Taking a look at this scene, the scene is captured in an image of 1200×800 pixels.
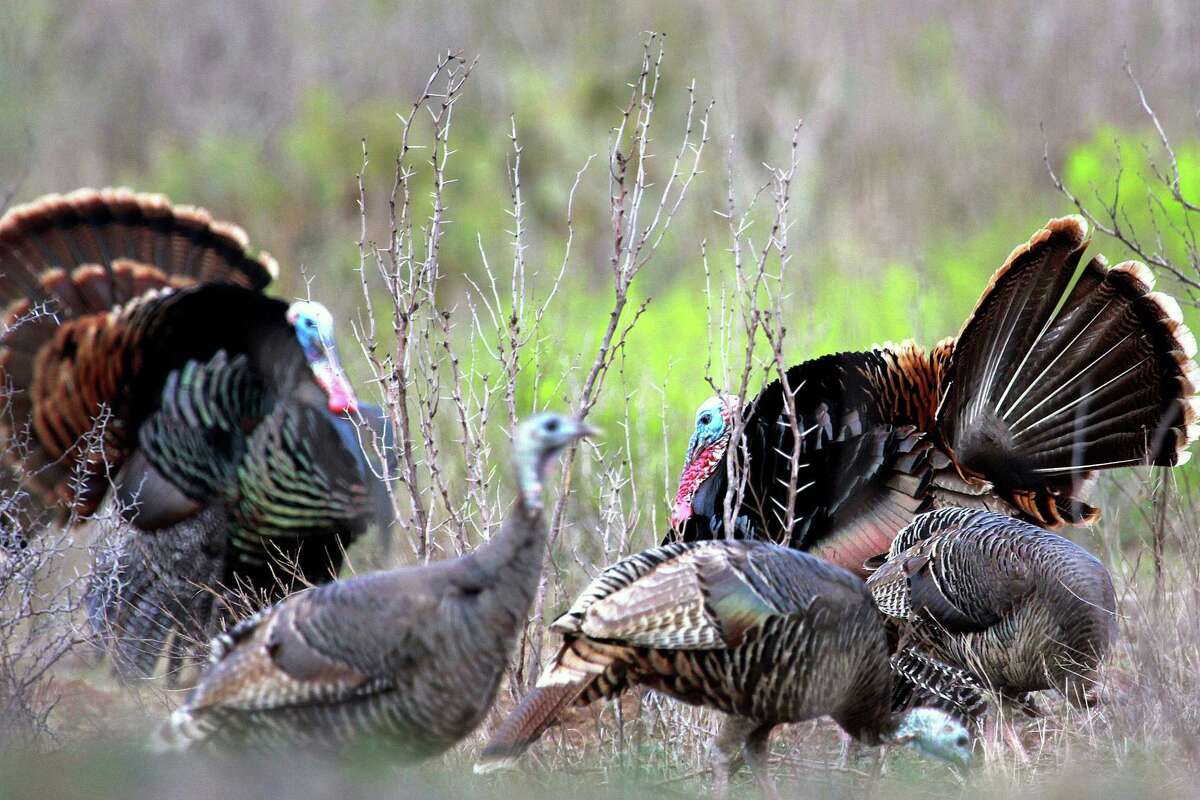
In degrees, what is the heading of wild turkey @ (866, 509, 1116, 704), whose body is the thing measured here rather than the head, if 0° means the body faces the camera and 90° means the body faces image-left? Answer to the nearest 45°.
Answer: approximately 270°

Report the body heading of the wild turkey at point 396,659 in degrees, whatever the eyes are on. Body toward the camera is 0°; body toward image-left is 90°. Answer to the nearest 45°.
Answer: approximately 270°

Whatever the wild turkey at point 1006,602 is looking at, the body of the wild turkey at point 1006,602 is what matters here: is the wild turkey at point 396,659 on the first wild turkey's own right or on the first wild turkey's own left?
on the first wild turkey's own right

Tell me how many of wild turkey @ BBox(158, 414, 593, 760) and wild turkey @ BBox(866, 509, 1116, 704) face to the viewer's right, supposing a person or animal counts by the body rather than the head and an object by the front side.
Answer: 2

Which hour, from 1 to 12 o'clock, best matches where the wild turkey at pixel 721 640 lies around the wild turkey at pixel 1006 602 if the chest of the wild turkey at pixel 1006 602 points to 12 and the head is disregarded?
the wild turkey at pixel 721 640 is roughly at 4 o'clock from the wild turkey at pixel 1006 602.

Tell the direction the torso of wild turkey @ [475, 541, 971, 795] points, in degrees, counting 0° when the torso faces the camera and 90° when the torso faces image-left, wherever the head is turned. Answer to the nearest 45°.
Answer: approximately 270°

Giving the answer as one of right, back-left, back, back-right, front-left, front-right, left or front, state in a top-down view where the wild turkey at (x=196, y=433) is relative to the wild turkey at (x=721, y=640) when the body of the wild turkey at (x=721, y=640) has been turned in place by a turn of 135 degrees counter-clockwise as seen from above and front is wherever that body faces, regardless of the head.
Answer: front
